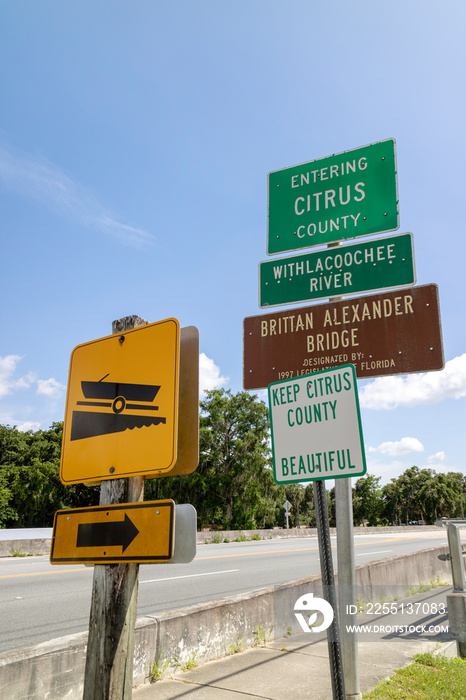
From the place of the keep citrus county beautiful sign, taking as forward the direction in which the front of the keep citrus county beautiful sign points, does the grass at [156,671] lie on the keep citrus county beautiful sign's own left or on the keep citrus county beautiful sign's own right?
on the keep citrus county beautiful sign's own right

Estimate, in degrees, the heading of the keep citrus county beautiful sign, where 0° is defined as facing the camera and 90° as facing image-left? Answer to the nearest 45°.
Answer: approximately 45°

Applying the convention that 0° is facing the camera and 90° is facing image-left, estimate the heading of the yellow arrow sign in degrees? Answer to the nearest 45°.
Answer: approximately 45°

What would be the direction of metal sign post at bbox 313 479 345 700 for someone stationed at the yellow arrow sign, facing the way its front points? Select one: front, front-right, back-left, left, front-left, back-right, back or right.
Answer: back-left
